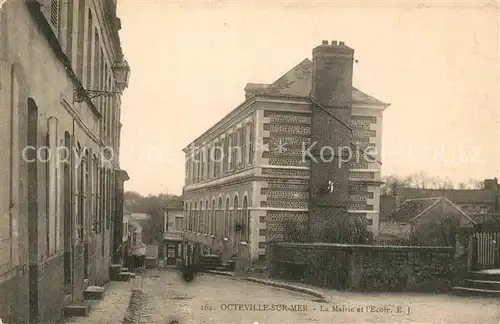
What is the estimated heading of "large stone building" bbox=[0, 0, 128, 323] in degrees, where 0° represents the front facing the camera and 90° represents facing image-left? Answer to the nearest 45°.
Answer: approximately 270°

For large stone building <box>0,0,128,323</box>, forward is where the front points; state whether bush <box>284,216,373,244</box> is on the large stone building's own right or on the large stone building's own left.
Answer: on the large stone building's own left

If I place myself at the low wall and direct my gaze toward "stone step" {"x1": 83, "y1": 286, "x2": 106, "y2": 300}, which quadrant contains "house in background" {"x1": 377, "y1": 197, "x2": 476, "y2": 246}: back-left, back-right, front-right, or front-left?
back-right
